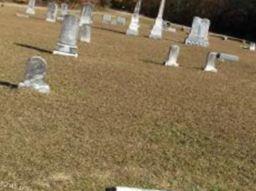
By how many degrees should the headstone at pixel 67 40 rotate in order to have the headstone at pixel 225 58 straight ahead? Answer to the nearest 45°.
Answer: approximately 135° to its left

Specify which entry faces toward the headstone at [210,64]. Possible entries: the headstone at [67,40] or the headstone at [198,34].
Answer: the headstone at [198,34]

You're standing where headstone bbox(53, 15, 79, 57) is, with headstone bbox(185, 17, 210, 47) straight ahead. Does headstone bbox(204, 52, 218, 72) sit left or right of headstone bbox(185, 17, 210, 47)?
right

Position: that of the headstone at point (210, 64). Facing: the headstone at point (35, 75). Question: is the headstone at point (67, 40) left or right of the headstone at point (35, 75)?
right

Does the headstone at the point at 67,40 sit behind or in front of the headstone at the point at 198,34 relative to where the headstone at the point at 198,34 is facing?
in front

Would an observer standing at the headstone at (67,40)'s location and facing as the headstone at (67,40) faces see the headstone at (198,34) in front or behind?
behind

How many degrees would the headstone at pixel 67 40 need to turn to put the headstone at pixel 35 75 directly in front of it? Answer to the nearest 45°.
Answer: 0° — it already faces it

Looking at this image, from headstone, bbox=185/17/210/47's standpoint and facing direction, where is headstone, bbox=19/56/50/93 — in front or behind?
in front

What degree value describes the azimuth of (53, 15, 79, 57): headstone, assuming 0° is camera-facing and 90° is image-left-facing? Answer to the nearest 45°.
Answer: approximately 0°

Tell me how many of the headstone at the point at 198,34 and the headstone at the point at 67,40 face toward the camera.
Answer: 2

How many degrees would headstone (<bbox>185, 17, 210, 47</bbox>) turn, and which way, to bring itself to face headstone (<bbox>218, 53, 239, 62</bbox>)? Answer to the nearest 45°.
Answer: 0° — it already faces it

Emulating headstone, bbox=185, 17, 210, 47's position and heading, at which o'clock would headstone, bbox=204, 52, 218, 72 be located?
headstone, bbox=204, 52, 218, 72 is roughly at 12 o'clock from headstone, bbox=185, 17, 210, 47.
